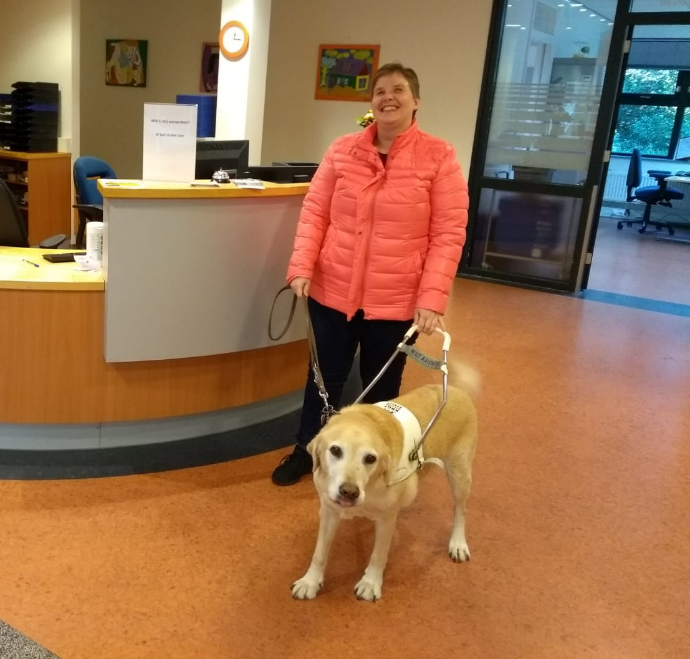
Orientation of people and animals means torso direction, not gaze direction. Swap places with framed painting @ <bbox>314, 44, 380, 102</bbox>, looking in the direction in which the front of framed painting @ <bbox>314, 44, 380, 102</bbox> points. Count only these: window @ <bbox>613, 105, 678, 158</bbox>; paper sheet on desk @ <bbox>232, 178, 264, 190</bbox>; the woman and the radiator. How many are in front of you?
2

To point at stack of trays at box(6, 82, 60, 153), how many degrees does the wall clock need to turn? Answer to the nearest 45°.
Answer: approximately 45° to its right

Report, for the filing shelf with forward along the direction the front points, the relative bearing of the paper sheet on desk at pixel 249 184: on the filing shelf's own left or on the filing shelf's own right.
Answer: on the filing shelf's own left

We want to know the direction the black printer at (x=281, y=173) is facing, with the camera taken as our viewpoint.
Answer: facing away from the viewer

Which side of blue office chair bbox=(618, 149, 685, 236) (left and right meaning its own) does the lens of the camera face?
right

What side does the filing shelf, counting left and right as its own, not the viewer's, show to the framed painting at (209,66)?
back

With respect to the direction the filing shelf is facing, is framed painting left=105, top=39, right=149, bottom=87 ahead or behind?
behind

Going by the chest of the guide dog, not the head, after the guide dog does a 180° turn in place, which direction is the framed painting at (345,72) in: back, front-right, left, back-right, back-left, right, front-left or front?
front-left

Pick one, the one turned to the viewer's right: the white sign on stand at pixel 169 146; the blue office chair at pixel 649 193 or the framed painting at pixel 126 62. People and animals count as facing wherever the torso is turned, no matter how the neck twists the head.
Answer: the blue office chair

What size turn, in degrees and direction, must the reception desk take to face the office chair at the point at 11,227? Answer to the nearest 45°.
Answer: approximately 135° to its right

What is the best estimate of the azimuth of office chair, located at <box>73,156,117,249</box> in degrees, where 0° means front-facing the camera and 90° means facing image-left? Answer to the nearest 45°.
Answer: approximately 315°
